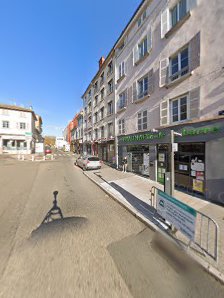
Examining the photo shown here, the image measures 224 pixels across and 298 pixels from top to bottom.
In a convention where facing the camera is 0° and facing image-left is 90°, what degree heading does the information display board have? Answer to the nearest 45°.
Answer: approximately 45°

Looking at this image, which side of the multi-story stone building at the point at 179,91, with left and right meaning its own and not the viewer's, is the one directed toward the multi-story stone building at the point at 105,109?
right

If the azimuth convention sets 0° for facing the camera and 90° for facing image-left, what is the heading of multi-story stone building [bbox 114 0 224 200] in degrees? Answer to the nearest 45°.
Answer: approximately 45°

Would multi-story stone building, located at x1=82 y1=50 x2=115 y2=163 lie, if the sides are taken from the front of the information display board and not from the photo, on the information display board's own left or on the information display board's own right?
on the information display board's own right

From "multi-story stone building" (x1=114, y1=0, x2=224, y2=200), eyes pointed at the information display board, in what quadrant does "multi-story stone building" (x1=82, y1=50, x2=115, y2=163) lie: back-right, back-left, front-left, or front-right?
back-right

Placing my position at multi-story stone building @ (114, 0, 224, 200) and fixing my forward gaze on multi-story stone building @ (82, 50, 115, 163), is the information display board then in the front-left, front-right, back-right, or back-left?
back-left
